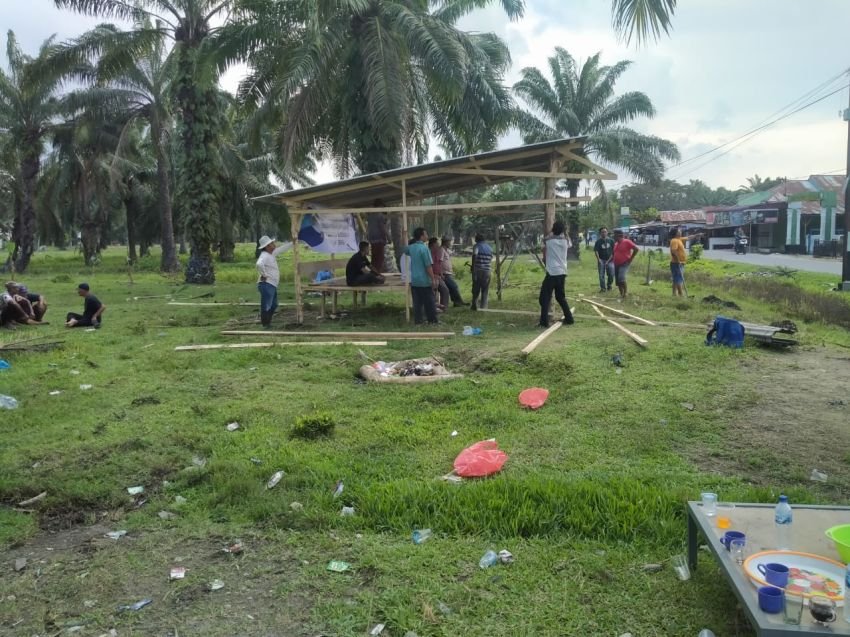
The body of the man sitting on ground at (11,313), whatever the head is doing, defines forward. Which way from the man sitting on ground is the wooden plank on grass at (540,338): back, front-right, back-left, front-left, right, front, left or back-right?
front-right

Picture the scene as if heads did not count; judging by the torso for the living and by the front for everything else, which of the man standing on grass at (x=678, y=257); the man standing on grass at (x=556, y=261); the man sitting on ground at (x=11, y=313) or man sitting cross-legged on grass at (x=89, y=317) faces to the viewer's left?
the man sitting cross-legged on grass

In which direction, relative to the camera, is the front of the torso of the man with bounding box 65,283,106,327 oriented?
to the viewer's left

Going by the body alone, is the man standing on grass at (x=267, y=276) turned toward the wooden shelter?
yes

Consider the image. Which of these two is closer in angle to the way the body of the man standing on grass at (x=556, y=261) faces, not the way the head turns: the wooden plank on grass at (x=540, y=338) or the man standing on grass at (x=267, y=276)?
the man standing on grass

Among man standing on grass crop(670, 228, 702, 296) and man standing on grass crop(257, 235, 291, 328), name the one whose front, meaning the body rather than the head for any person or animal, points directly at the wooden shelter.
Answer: man standing on grass crop(257, 235, 291, 328)

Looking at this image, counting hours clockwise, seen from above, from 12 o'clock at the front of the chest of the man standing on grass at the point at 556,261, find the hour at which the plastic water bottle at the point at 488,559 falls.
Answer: The plastic water bottle is roughly at 6 o'clock from the man standing on grass.

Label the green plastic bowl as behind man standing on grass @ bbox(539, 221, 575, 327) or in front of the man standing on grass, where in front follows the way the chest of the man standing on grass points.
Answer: behind

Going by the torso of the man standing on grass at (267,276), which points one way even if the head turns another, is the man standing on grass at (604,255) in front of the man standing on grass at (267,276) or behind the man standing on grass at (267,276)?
in front

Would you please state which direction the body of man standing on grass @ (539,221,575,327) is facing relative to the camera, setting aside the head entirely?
away from the camera

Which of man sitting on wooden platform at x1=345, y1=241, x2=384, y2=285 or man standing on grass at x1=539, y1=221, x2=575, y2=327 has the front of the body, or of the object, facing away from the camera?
the man standing on grass

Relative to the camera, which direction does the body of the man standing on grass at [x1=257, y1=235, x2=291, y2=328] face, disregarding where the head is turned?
to the viewer's right

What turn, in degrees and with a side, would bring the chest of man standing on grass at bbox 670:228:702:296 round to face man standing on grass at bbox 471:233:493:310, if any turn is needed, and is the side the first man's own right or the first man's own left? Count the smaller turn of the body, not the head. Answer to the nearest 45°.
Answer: approximately 135° to the first man's own right

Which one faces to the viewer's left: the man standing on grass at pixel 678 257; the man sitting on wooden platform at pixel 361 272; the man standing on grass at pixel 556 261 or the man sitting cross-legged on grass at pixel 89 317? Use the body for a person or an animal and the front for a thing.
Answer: the man sitting cross-legged on grass

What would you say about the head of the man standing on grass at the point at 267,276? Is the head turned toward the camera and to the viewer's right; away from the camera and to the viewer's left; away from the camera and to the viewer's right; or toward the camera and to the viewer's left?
toward the camera and to the viewer's right
